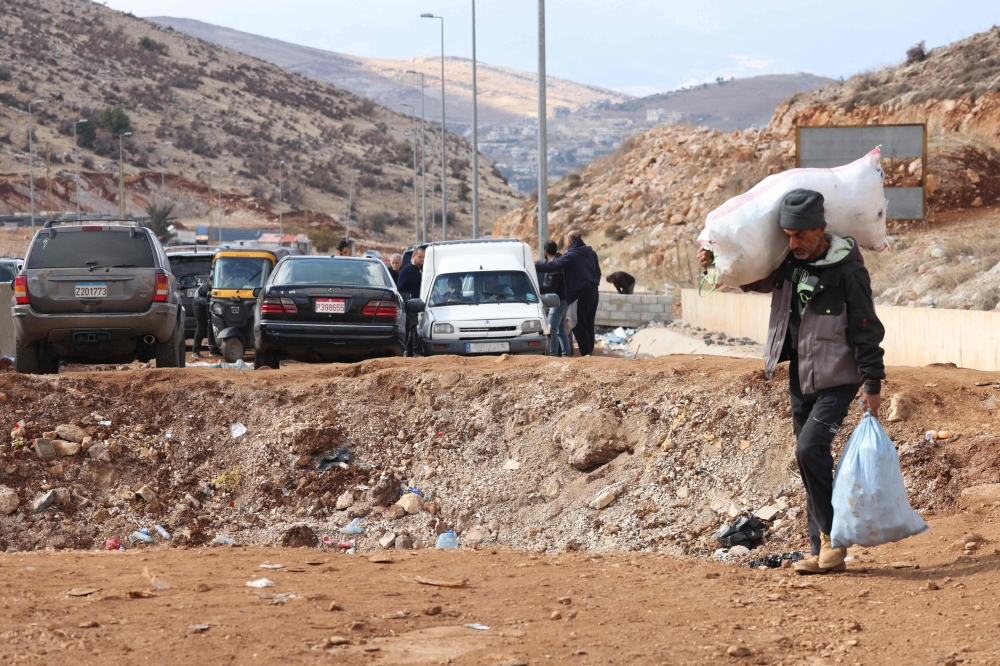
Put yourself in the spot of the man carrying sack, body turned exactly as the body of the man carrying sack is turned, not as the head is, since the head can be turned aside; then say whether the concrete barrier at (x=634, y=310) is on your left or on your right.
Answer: on your right

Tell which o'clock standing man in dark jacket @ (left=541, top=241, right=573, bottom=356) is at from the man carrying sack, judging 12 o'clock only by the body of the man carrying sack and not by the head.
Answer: The standing man in dark jacket is roughly at 4 o'clock from the man carrying sack.

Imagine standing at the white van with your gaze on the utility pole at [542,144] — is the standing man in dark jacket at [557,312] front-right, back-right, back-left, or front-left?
front-right

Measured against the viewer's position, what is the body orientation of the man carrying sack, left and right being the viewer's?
facing the viewer and to the left of the viewer

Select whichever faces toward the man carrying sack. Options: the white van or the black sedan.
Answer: the white van

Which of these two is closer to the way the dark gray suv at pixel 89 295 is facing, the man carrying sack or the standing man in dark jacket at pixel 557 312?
the standing man in dark jacket

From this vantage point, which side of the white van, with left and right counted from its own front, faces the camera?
front

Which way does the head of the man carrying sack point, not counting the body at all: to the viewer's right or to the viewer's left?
to the viewer's left

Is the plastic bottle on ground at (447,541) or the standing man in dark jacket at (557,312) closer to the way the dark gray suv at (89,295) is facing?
the standing man in dark jacket

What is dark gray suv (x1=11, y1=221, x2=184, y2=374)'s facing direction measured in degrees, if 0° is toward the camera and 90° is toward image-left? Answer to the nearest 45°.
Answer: approximately 180°

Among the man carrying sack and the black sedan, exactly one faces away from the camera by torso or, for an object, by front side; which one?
the black sedan

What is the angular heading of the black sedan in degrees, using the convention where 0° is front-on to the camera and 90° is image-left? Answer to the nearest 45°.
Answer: approximately 180°

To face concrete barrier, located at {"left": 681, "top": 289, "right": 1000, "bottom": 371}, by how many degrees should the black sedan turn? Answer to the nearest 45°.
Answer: approximately 90° to its right

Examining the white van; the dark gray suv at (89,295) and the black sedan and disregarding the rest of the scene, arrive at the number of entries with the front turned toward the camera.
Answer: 1

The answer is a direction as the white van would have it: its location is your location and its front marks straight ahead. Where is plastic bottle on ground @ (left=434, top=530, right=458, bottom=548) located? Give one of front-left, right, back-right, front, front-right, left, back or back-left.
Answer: front
